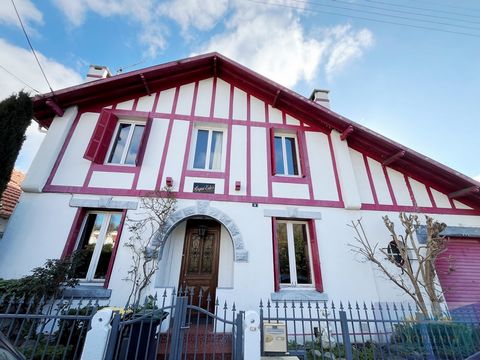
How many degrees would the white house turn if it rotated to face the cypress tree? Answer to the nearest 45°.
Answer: approximately 90° to its right

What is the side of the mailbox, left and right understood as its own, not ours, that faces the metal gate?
right

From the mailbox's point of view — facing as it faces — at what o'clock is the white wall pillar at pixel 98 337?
The white wall pillar is roughly at 2 o'clock from the mailbox.

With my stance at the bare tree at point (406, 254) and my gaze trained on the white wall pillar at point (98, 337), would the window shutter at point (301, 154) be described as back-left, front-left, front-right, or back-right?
front-right

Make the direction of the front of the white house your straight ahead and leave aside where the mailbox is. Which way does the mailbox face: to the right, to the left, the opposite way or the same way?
the same way

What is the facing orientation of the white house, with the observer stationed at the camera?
facing the viewer

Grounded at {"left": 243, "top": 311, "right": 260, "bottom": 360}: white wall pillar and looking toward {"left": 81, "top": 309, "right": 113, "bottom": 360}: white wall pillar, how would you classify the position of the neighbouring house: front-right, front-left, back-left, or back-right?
front-right

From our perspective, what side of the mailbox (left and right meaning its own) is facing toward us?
front

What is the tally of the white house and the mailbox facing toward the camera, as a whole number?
2

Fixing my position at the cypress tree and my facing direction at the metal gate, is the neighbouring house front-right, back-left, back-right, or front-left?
back-left

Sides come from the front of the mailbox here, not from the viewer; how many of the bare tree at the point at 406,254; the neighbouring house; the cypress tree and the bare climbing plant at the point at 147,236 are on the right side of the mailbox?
3

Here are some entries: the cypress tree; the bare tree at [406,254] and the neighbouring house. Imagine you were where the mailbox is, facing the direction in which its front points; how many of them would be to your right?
2

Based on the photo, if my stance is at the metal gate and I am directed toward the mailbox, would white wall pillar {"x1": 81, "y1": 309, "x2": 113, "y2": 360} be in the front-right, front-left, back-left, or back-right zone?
back-right

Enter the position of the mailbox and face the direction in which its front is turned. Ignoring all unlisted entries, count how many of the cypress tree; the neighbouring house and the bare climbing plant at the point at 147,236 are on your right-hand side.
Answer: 3

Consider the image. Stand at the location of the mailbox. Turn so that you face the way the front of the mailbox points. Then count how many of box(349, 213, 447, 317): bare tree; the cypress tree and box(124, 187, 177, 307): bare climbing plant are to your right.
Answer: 2
